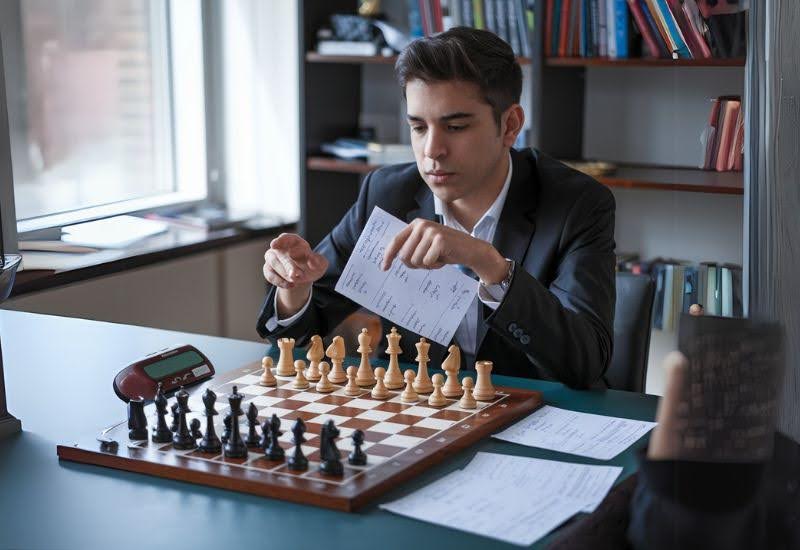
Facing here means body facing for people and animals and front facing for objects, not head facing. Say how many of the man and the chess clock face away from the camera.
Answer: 0

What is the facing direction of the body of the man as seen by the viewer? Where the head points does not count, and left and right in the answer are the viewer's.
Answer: facing the viewer and to the left of the viewer

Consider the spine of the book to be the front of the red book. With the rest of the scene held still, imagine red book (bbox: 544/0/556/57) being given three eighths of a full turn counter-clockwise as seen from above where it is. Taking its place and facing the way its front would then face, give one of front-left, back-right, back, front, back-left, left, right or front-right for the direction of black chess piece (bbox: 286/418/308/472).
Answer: back-right

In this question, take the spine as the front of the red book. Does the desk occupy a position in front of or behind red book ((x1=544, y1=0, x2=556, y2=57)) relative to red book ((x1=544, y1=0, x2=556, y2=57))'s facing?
in front

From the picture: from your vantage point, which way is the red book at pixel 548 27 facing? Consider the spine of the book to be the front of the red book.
toward the camera

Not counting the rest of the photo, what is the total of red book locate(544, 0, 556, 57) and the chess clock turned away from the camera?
0

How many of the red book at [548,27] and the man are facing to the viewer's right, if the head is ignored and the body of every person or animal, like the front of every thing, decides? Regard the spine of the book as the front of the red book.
0

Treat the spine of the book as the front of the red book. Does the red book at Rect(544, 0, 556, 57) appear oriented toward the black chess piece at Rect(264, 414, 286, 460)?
yes

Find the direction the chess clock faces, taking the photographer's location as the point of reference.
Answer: facing the viewer and to the right of the viewer

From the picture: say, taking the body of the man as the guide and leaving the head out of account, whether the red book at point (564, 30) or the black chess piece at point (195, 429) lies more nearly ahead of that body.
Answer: the black chess piece

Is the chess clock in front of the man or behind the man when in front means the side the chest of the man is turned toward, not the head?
in front

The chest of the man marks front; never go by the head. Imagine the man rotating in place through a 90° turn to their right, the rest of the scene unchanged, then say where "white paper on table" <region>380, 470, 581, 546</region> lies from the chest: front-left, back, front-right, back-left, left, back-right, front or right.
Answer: back-left

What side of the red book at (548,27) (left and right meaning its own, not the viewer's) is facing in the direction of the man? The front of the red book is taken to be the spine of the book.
front
